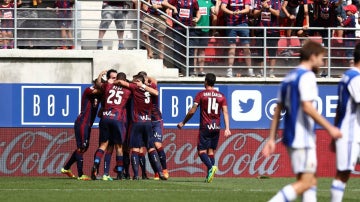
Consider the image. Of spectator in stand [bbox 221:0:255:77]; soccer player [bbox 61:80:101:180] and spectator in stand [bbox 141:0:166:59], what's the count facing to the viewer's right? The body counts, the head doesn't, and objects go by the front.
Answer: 1

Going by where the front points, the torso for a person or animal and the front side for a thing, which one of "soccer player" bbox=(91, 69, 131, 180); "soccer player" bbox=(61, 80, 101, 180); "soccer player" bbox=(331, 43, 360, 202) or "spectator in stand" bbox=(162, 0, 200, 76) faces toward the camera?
the spectator in stand

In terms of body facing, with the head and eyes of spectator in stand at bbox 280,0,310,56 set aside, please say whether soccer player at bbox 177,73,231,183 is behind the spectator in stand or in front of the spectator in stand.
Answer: in front

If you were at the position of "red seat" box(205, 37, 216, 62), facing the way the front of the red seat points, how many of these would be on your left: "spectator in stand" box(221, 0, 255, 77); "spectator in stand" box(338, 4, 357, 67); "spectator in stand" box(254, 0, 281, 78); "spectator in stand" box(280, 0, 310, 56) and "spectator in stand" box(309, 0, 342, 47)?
5

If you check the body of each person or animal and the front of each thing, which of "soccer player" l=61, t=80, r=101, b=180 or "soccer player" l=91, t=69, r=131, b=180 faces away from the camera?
"soccer player" l=91, t=69, r=131, b=180

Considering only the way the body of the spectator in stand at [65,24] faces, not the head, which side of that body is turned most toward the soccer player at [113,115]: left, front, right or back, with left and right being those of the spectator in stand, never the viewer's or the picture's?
front

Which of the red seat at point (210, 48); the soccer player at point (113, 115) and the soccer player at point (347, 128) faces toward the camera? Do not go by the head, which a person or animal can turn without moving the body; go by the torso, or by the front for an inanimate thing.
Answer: the red seat

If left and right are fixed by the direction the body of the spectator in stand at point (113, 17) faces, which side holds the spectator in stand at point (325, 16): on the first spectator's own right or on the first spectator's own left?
on the first spectator's own left
